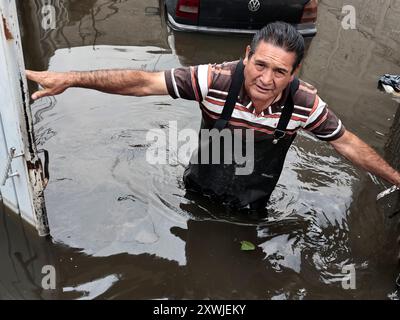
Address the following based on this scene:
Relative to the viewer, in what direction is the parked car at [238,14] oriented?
away from the camera

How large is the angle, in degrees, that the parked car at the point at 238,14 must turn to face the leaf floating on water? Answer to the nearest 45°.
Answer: approximately 180°

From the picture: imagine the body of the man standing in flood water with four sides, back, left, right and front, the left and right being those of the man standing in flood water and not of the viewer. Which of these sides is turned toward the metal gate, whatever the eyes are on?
right

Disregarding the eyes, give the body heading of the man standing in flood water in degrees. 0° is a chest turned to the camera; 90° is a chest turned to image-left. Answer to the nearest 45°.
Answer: approximately 0°

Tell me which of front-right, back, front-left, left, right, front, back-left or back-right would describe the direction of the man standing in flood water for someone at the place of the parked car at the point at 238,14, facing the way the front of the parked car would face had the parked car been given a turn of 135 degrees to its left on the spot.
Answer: front-left

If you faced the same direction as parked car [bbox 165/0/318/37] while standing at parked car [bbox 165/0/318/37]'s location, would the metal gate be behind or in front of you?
behind
